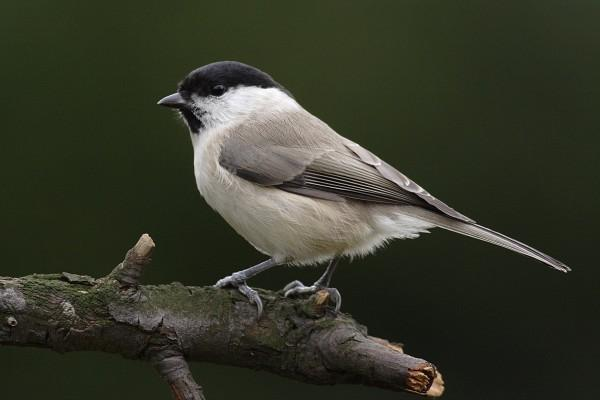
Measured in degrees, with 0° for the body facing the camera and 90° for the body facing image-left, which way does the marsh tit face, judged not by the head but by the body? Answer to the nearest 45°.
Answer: approximately 90°
